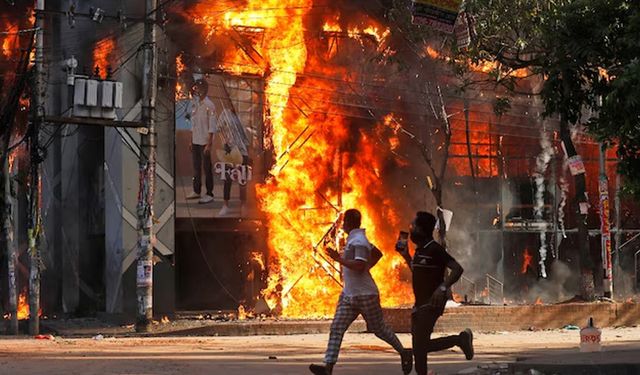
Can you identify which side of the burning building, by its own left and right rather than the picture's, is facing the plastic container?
front

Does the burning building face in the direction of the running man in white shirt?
yes

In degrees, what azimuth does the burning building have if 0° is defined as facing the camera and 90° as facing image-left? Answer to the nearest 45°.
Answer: approximately 0°
